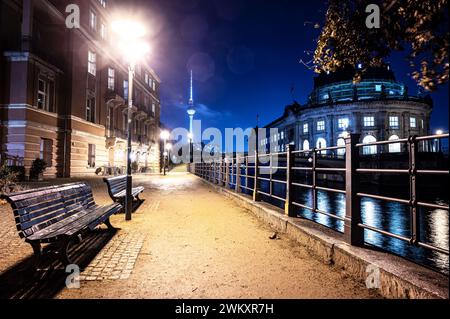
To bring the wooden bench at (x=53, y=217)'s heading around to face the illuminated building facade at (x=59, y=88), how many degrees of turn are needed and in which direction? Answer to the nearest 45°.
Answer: approximately 135° to its left
